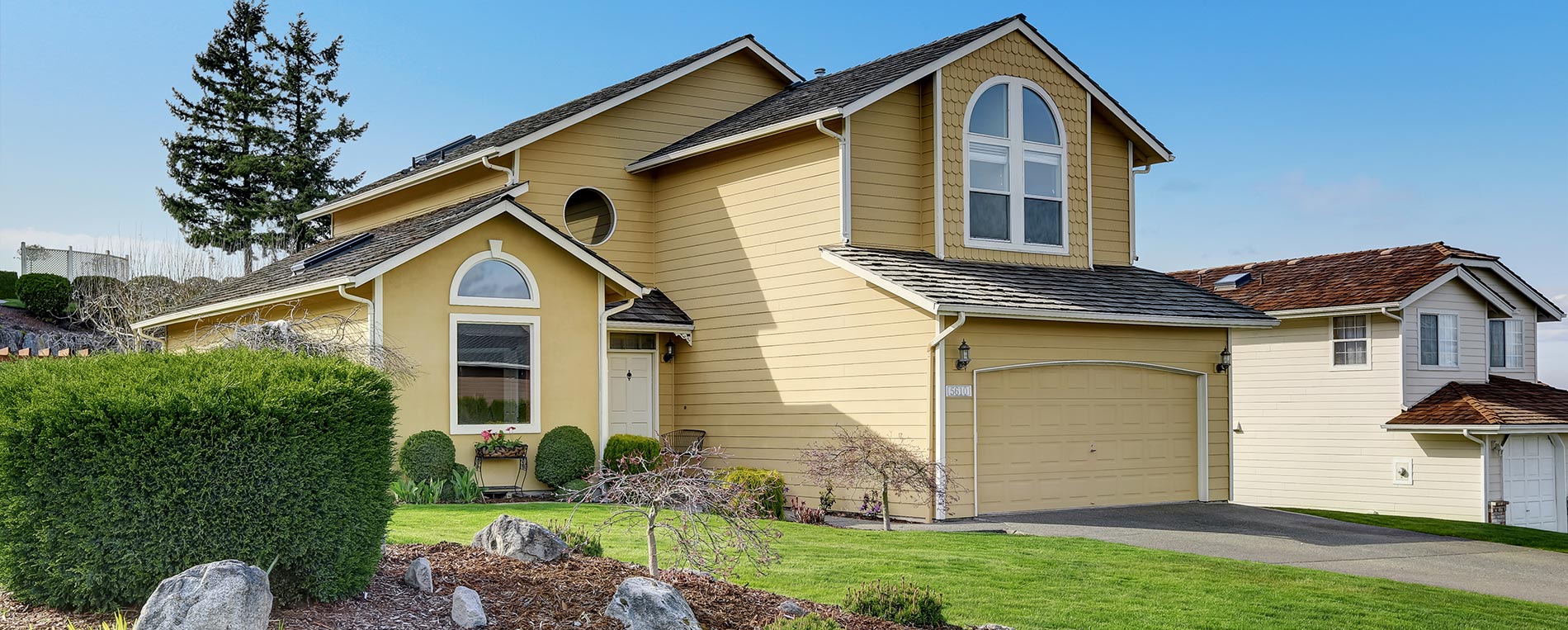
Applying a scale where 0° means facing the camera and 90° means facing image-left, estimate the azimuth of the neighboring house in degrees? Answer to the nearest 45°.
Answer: approximately 315°

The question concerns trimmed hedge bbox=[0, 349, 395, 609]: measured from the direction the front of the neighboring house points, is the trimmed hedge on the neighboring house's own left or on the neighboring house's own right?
on the neighboring house's own right

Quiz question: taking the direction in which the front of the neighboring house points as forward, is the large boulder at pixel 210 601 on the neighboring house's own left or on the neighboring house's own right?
on the neighboring house's own right

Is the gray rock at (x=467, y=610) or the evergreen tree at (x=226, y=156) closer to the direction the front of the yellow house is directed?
the gray rock

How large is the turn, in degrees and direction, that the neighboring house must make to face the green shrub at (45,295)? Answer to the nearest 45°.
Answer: approximately 135° to its right

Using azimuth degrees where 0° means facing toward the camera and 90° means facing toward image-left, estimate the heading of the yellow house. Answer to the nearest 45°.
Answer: approximately 315°

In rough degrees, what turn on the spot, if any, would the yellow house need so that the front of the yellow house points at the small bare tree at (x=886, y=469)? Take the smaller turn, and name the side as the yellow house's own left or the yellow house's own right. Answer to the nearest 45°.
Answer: approximately 45° to the yellow house's own right

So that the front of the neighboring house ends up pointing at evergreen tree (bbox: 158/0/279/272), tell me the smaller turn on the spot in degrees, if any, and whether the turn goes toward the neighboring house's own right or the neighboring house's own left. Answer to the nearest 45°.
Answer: approximately 135° to the neighboring house's own right
